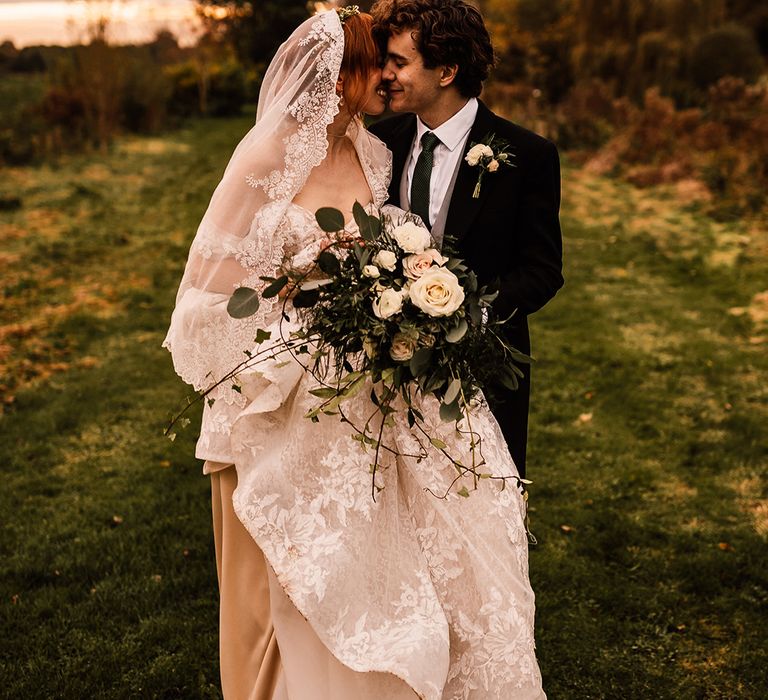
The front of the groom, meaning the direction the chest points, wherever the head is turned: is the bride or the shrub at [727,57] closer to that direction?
the bride

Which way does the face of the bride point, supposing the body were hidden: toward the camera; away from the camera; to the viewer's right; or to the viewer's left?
to the viewer's right

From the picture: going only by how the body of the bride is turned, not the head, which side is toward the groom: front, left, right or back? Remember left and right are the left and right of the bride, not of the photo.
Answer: left

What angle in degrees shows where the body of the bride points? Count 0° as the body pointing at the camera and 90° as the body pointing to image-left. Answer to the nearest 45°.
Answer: approximately 315°

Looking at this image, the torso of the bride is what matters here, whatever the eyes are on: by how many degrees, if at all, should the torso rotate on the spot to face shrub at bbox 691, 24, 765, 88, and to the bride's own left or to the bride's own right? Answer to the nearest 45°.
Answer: approximately 90° to the bride's own left

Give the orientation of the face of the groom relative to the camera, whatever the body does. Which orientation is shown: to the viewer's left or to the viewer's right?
to the viewer's left
